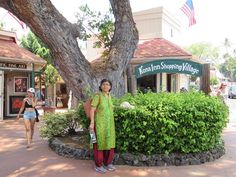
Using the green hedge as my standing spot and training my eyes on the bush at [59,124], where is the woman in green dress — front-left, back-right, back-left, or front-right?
front-left

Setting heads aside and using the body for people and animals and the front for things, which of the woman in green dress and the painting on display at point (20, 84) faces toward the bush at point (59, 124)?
the painting on display

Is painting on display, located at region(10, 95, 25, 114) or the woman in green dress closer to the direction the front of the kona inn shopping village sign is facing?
the woman in green dress

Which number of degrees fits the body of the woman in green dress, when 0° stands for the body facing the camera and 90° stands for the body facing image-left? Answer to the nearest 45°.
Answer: approximately 315°

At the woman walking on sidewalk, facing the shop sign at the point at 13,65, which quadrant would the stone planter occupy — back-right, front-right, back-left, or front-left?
back-right

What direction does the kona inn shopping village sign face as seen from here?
toward the camera

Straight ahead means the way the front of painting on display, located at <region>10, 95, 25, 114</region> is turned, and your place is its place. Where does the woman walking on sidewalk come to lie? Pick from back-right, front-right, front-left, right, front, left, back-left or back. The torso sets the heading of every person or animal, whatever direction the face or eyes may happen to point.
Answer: front

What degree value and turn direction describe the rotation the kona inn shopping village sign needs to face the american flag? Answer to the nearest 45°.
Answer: approximately 180°

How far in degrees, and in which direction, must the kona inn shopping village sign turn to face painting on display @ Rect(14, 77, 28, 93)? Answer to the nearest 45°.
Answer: approximately 135° to its right
